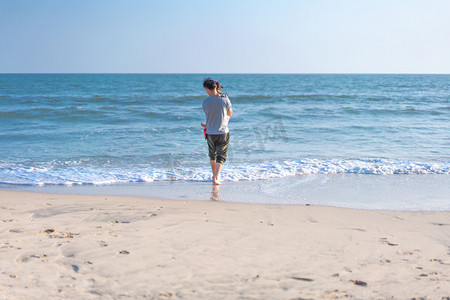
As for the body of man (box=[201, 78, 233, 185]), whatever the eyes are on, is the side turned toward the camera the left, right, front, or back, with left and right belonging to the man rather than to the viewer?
back
